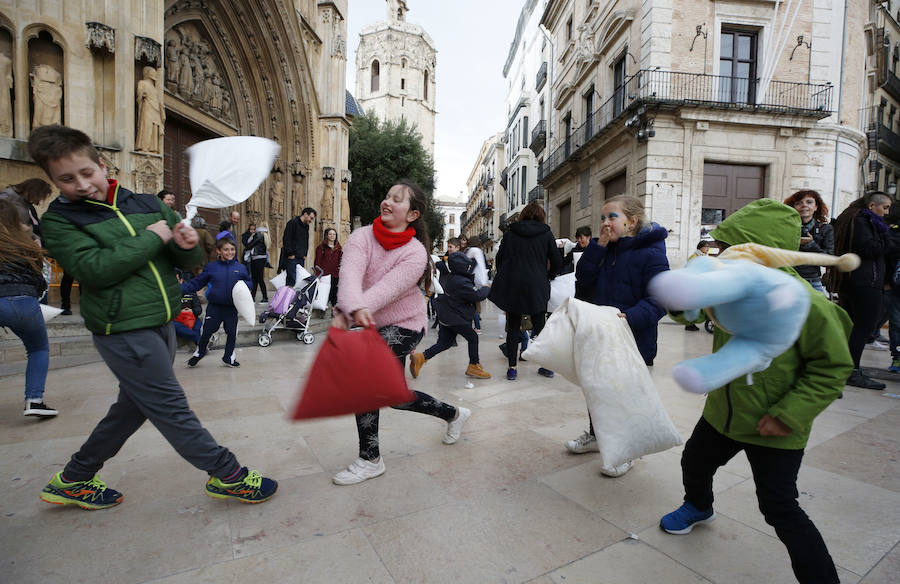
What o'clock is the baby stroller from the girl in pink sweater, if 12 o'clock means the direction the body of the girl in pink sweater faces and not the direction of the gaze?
The baby stroller is roughly at 4 o'clock from the girl in pink sweater.

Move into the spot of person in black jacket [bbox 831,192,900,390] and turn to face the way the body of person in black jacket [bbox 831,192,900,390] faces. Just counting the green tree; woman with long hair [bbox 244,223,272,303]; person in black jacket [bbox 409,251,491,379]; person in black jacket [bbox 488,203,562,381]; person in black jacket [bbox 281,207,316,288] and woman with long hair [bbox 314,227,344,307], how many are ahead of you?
0

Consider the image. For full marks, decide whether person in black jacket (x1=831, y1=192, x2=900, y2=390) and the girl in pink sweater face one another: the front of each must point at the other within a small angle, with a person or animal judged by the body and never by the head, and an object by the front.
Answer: no

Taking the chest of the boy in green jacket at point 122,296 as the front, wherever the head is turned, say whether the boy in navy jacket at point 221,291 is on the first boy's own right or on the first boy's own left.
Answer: on the first boy's own left

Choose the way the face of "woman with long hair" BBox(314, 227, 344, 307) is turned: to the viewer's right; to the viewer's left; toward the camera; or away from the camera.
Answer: toward the camera

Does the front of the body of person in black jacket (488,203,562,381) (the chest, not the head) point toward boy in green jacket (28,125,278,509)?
no

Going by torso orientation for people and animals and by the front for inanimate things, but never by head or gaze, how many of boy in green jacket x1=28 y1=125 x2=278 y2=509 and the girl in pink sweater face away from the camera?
0

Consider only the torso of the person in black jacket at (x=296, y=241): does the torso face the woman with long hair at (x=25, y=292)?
no

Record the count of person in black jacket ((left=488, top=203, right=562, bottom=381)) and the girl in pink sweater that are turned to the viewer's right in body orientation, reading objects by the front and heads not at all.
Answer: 0

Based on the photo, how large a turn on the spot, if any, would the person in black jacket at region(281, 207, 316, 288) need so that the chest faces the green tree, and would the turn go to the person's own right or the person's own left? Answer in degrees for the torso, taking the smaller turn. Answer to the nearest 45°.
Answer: approximately 135° to the person's own left

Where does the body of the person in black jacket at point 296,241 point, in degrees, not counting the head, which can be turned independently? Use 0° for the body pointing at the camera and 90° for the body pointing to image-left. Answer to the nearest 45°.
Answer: approximately 315°

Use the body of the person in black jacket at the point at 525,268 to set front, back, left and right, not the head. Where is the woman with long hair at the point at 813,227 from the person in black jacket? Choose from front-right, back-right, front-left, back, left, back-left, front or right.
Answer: right

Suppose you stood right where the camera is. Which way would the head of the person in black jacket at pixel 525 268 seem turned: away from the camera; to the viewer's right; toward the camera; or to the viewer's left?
away from the camera

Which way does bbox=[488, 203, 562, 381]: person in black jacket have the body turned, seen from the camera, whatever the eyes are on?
away from the camera
